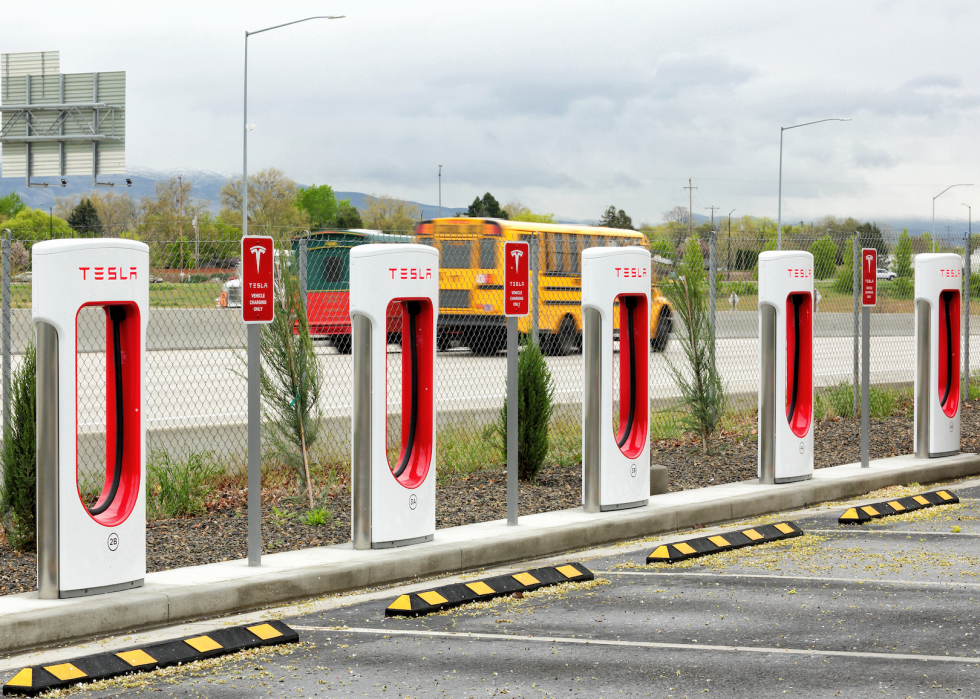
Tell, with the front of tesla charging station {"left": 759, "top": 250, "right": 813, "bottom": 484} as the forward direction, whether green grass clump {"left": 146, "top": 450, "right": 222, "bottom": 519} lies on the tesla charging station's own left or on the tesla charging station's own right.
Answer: on the tesla charging station's own right

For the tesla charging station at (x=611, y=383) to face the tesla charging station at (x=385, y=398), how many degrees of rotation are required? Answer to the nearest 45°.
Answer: approximately 90° to its right

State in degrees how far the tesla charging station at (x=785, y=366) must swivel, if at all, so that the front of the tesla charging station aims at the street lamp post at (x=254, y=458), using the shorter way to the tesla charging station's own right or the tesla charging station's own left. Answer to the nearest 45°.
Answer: approximately 90° to the tesla charging station's own right

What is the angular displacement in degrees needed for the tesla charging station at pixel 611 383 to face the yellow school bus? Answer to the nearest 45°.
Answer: approximately 135° to its left

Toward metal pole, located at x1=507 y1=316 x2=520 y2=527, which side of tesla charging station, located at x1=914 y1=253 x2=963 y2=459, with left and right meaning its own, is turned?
right

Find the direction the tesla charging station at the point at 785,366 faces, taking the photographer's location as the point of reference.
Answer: facing the viewer and to the right of the viewer

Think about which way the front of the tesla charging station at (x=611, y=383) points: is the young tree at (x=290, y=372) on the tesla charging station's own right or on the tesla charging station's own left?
on the tesla charging station's own right

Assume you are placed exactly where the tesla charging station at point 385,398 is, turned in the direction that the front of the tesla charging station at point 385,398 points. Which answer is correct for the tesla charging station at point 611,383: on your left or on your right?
on your left

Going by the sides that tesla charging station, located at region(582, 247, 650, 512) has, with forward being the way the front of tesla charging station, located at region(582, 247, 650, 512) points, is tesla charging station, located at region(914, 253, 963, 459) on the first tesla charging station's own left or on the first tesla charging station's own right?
on the first tesla charging station's own left

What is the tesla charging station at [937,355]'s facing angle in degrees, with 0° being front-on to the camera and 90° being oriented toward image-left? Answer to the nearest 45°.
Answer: approximately 315°

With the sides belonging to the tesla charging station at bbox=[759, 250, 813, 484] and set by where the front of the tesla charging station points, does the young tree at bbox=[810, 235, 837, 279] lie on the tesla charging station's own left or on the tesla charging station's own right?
on the tesla charging station's own left

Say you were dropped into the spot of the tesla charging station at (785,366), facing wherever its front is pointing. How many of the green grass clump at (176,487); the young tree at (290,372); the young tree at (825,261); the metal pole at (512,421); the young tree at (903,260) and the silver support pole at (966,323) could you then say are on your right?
3

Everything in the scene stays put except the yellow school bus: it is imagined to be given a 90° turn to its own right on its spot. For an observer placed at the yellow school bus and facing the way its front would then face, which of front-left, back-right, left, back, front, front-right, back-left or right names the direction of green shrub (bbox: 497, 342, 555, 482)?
front-right
